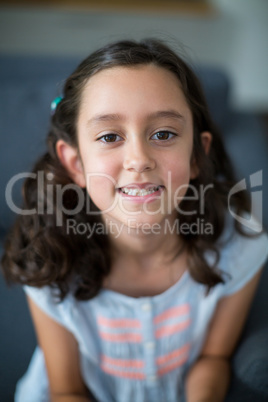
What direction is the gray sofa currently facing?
toward the camera

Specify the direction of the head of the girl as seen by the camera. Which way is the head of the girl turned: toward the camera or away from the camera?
toward the camera

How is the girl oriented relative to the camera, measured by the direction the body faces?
toward the camera
